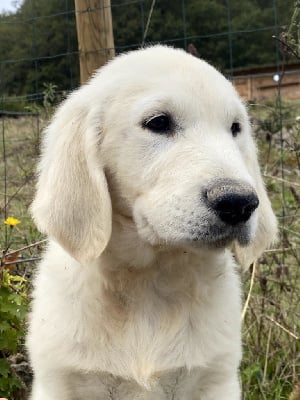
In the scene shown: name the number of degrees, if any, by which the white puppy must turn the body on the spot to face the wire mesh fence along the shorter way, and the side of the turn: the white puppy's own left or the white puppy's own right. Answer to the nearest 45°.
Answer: approximately 180°

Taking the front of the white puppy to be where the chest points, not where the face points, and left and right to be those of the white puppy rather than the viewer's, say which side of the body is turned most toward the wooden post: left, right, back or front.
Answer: back

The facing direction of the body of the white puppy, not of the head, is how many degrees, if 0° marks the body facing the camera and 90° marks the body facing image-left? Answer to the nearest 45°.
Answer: approximately 0°
